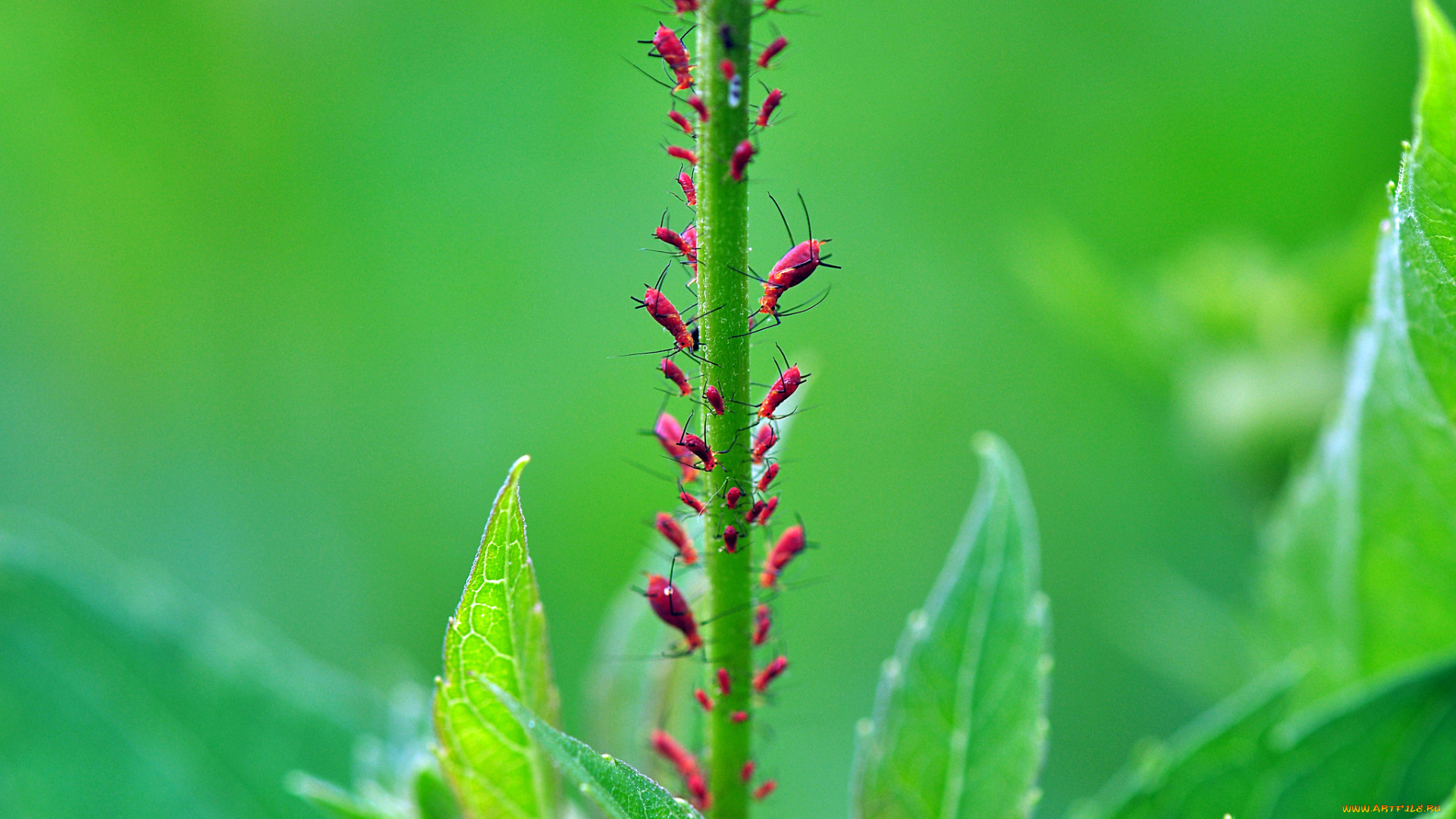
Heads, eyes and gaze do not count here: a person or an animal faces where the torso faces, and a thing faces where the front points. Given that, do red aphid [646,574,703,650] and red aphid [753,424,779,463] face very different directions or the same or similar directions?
very different directions

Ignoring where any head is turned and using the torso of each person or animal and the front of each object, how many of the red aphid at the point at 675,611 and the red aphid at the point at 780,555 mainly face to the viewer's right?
1

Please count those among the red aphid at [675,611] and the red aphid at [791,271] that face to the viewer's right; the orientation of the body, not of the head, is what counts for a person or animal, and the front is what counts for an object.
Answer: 1
